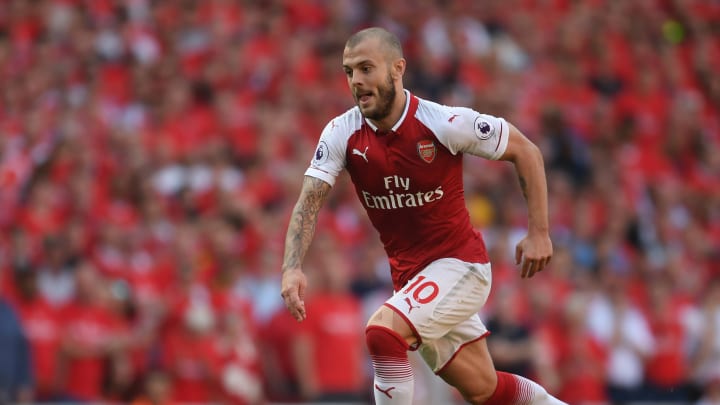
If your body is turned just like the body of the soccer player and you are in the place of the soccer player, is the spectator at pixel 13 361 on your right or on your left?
on your right

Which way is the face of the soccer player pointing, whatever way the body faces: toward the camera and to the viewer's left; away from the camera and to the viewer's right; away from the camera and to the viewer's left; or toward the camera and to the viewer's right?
toward the camera and to the viewer's left

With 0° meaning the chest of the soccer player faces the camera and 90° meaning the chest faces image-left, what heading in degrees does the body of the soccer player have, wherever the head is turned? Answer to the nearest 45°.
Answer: approximately 45°
